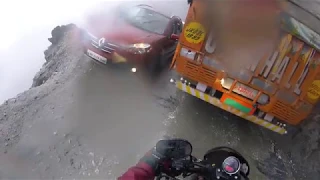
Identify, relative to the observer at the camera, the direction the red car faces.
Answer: facing the viewer and to the left of the viewer

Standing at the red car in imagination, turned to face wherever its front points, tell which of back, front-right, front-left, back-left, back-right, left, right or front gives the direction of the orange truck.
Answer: left
